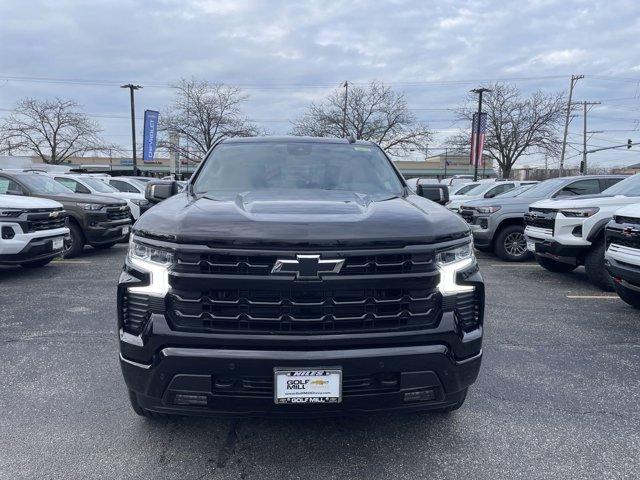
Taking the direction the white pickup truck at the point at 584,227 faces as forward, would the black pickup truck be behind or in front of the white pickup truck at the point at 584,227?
in front

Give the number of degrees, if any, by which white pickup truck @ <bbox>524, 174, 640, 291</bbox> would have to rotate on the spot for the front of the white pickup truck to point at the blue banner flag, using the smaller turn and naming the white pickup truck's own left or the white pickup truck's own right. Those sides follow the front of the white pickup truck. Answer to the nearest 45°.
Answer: approximately 90° to the white pickup truck's own right

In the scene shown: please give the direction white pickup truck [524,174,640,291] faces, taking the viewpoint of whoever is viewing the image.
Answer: facing the viewer and to the left of the viewer

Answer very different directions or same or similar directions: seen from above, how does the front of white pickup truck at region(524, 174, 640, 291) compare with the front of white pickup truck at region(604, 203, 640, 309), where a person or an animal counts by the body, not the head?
same or similar directions

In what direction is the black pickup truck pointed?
toward the camera

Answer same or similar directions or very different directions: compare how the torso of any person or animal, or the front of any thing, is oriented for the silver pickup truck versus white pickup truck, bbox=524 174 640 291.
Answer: same or similar directions

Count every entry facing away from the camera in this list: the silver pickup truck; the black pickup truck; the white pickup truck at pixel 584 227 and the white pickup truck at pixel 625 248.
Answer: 0

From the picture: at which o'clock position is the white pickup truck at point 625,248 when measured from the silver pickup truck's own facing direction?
The white pickup truck is roughly at 10 o'clock from the silver pickup truck.

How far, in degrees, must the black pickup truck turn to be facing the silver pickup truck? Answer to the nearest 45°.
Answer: approximately 135° to its left

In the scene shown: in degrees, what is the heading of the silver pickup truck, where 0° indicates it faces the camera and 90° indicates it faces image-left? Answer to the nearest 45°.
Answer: approximately 45°

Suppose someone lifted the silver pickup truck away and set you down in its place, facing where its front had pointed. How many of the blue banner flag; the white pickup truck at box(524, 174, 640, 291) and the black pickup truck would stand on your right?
1

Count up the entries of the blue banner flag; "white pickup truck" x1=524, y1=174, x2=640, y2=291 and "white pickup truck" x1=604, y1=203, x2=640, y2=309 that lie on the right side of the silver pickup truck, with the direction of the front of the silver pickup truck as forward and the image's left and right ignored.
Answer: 1

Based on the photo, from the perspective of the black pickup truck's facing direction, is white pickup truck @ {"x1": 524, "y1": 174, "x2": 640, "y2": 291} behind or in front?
behind
